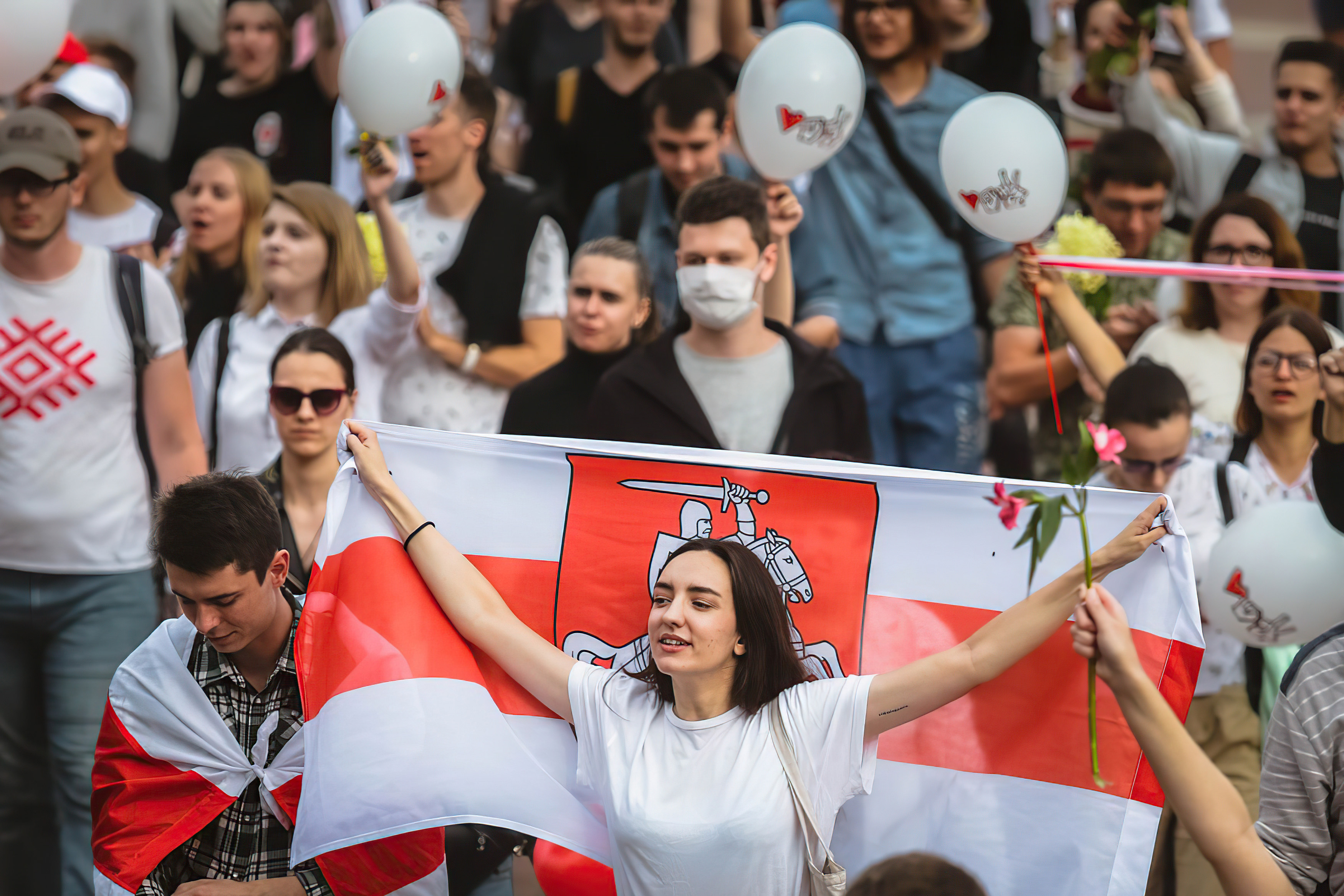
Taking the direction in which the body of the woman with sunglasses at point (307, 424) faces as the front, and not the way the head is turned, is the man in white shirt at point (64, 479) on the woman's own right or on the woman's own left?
on the woman's own right

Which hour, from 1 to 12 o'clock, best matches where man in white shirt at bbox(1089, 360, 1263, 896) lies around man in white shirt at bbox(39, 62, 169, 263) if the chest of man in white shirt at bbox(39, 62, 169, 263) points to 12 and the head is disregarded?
man in white shirt at bbox(1089, 360, 1263, 896) is roughly at 9 o'clock from man in white shirt at bbox(39, 62, 169, 263).

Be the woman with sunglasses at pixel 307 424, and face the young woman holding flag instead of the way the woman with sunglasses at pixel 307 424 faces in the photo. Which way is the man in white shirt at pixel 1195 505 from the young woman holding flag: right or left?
left

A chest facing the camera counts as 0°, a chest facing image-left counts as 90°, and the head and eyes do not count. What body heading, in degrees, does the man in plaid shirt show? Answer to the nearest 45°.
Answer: approximately 0°

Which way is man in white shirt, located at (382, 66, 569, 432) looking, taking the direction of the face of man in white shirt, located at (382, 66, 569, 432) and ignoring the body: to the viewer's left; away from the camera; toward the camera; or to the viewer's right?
to the viewer's left

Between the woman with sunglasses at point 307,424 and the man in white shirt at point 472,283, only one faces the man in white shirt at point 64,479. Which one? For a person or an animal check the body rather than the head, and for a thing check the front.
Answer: the man in white shirt at point 472,283

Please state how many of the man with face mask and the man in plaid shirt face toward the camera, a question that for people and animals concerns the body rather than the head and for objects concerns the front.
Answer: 2

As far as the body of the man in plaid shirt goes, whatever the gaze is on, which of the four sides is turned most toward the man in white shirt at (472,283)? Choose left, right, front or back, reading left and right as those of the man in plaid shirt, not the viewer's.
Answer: back
